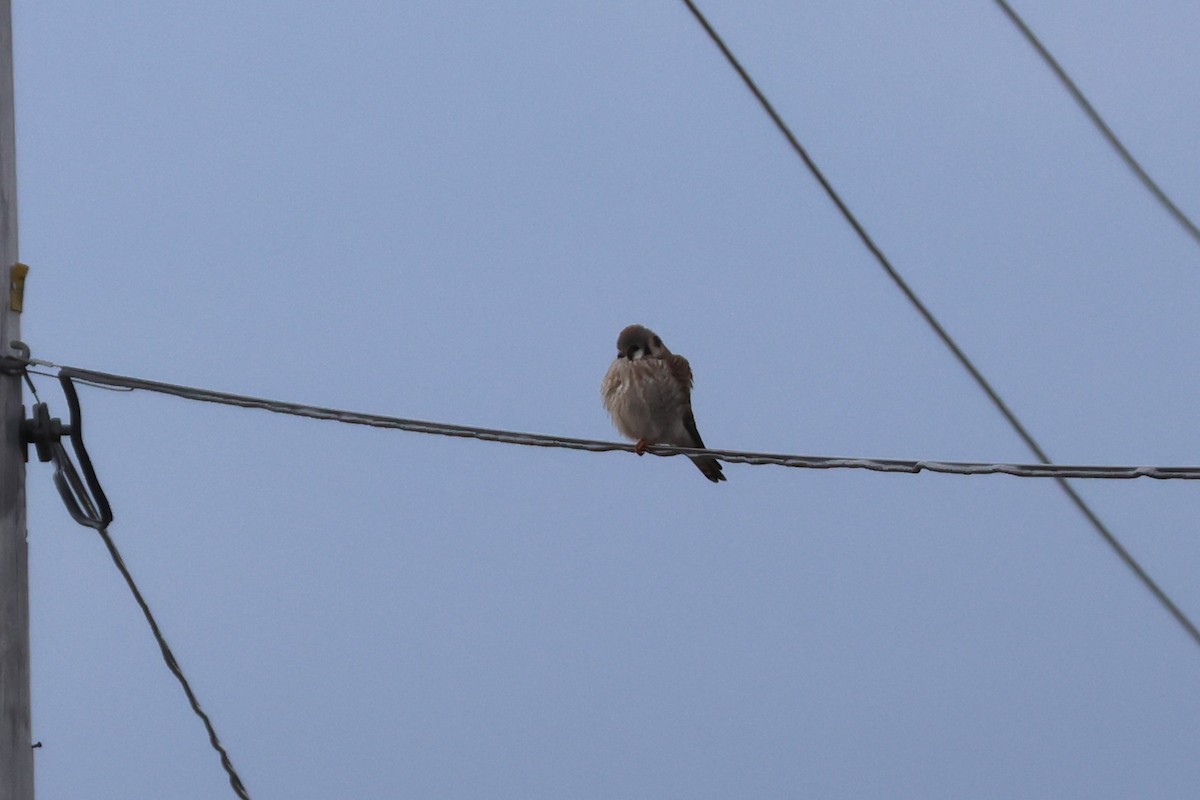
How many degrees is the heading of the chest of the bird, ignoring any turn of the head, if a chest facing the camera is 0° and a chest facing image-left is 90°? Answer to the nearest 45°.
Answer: approximately 45°
